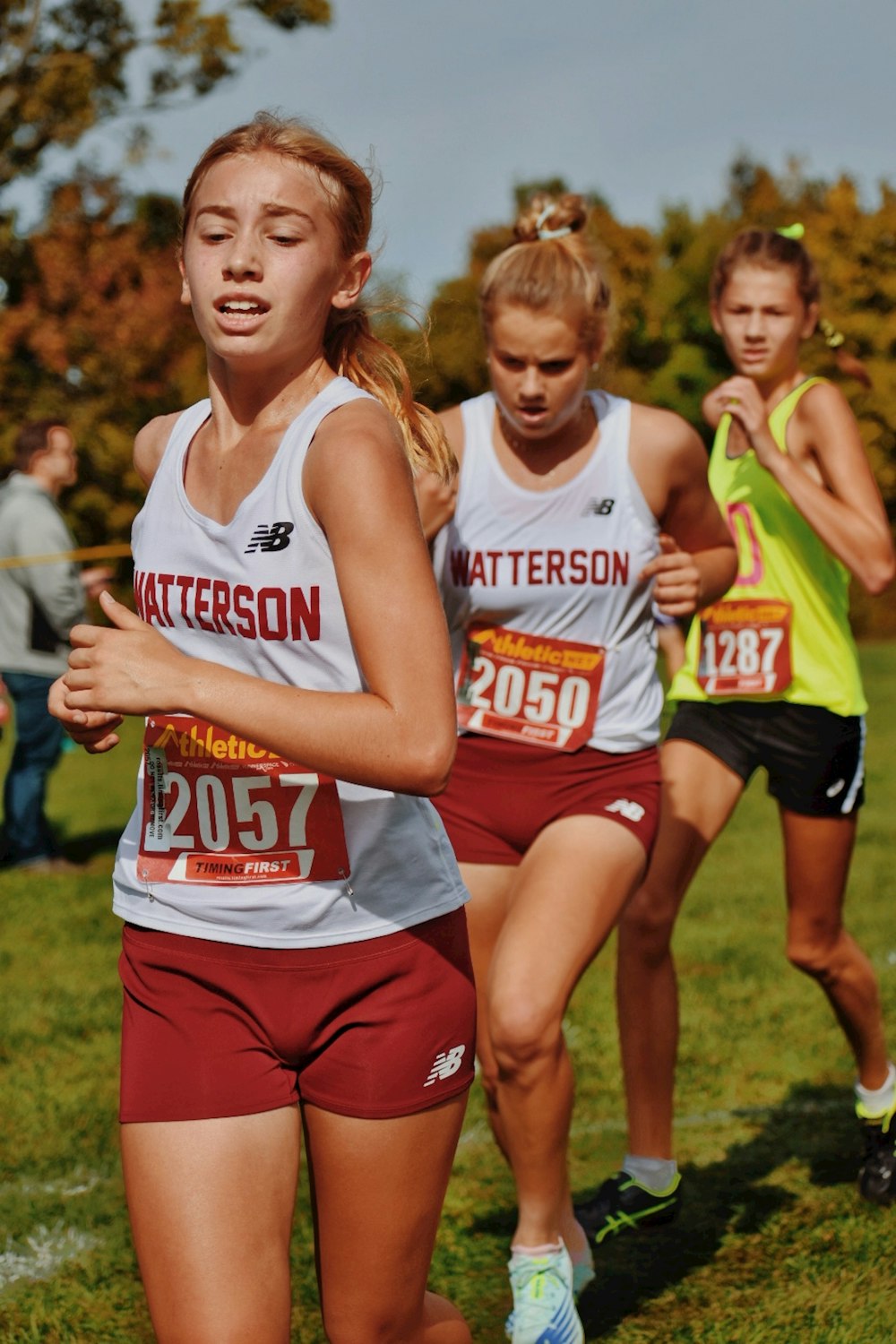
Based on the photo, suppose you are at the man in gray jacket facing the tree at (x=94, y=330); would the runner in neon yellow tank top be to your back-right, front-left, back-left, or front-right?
back-right

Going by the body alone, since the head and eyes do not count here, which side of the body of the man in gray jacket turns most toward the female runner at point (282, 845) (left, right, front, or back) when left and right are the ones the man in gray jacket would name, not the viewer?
right

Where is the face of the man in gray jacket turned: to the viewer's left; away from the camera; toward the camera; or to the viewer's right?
to the viewer's right

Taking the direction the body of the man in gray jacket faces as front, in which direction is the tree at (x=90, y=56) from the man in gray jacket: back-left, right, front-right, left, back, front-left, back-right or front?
left

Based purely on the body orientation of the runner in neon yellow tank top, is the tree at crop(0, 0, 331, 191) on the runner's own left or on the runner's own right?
on the runner's own right

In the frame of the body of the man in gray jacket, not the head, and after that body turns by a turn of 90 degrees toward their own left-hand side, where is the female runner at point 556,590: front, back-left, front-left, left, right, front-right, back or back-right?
back

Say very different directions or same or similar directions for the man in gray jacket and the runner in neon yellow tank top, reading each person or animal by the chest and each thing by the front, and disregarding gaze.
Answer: very different directions

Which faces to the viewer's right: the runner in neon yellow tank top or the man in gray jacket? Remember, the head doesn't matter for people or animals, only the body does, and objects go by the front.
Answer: the man in gray jacket

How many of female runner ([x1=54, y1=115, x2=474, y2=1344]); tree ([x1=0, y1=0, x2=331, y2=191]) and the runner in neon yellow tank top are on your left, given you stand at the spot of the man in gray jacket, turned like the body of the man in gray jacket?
1

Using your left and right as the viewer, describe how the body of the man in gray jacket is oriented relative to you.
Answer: facing to the right of the viewer

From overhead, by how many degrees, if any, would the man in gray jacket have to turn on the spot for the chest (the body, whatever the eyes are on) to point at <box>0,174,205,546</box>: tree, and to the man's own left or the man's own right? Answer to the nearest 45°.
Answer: approximately 90° to the man's own left

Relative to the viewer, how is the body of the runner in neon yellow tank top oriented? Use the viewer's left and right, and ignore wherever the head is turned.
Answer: facing the viewer and to the left of the viewer

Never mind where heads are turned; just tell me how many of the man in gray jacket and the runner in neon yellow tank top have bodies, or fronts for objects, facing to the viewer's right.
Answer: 1

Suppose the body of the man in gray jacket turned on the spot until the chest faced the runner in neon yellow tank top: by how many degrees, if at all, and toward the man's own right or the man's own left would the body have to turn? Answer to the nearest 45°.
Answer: approximately 90° to the man's own right

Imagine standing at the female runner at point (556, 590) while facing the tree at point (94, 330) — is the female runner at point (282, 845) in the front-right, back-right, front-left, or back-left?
back-left
